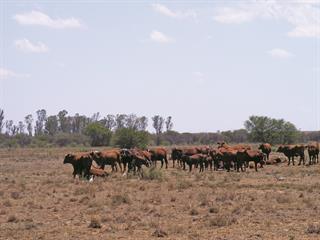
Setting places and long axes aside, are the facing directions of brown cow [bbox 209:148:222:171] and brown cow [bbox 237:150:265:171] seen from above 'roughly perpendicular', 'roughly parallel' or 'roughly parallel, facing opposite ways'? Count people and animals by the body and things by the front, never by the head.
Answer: roughly perpendicular

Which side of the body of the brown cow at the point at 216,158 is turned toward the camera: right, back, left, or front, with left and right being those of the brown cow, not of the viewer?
front

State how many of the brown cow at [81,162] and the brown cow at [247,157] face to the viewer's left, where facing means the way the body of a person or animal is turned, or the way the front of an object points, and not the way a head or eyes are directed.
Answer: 1

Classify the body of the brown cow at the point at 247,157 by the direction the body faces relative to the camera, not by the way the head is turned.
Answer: to the viewer's right

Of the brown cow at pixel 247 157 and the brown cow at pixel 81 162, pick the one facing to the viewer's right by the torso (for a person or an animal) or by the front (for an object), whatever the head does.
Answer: the brown cow at pixel 247 157

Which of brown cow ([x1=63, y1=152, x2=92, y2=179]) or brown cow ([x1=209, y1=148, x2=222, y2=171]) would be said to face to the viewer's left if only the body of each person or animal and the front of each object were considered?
brown cow ([x1=63, y1=152, x2=92, y2=179])

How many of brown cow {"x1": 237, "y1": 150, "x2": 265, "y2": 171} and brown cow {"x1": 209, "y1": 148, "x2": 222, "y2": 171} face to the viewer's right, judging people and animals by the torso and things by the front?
1

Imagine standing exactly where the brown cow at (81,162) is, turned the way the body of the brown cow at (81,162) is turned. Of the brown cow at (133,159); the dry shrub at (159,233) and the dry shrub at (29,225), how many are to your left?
2

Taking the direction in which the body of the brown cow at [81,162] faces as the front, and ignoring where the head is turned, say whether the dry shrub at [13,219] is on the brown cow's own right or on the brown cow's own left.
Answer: on the brown cow's own left

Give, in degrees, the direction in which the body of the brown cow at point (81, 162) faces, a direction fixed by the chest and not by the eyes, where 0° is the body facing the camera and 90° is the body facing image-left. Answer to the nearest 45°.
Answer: approximately 90°

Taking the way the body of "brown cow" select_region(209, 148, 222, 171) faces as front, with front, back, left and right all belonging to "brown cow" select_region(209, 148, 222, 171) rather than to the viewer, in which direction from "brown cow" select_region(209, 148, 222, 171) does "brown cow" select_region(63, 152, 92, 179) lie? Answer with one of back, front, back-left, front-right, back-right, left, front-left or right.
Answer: front-right

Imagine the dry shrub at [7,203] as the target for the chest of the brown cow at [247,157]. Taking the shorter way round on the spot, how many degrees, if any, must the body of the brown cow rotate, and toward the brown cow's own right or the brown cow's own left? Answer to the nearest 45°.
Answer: approximately 135° to the brown cow's own right

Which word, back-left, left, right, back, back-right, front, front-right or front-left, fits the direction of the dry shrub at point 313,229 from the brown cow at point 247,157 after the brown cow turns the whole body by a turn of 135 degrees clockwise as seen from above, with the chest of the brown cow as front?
front-left

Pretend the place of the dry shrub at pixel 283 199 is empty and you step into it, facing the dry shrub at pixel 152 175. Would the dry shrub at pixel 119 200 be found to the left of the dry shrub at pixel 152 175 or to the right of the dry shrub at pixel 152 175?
left

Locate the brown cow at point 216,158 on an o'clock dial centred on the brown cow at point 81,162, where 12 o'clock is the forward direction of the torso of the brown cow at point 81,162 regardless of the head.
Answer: the brown cow at point 216,158 is roughly at 5 o'clock from the brown cow at point 81,162.
